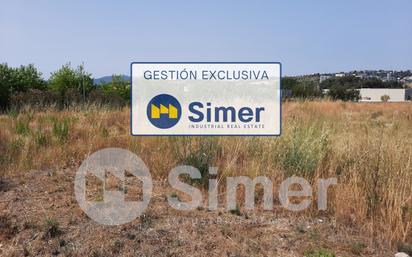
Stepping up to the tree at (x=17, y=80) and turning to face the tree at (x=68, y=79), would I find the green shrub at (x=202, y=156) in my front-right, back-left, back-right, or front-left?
front-right
